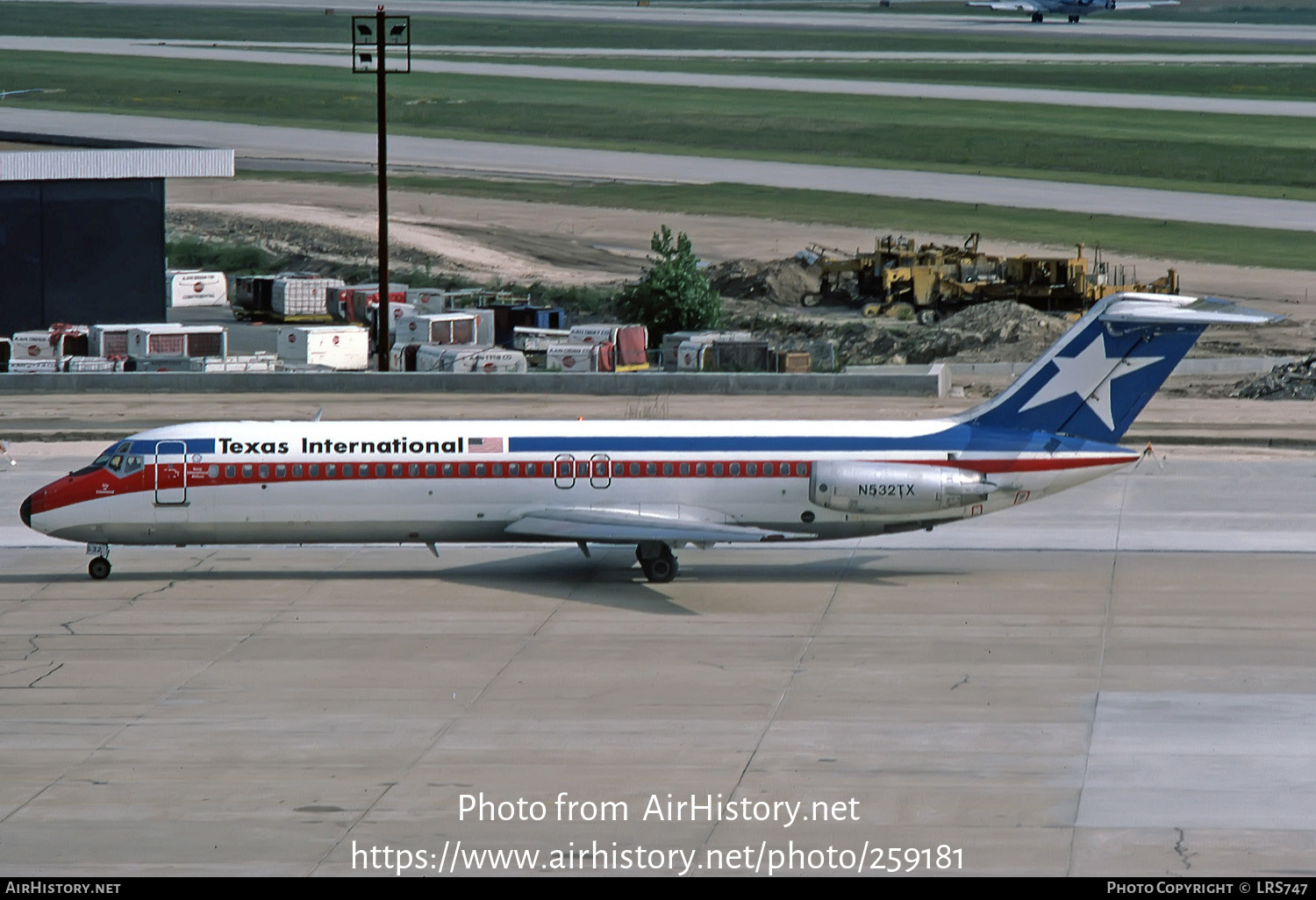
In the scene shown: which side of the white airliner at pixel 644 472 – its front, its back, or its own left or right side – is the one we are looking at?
left
